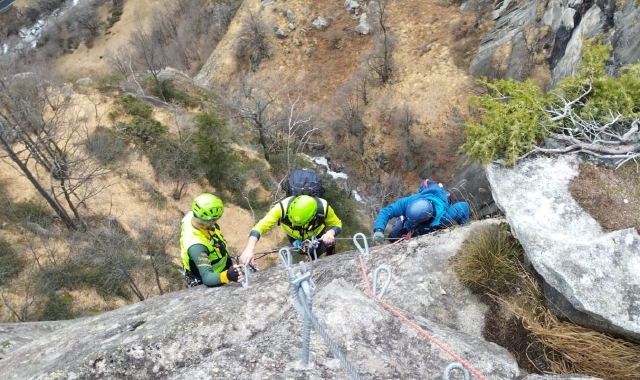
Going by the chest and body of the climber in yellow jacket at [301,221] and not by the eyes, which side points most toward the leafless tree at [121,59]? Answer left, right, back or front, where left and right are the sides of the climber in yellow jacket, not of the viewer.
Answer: back

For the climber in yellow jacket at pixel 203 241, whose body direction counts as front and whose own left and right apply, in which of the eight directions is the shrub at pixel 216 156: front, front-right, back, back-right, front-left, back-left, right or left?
back-left

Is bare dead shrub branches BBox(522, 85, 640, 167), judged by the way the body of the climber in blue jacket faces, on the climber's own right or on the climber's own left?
on the climber's own left

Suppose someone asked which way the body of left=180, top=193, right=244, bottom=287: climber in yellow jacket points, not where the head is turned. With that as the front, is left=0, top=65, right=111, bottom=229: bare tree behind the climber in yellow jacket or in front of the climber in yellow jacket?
behind

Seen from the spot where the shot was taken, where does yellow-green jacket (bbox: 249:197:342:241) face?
facing the viewer

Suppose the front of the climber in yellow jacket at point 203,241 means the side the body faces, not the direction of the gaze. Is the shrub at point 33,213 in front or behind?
behind

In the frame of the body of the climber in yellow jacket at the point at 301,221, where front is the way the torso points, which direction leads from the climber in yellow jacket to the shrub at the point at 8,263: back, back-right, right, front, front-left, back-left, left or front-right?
back-right

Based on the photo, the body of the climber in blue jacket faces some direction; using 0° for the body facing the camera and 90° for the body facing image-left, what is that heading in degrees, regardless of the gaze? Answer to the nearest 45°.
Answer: approximately 45°

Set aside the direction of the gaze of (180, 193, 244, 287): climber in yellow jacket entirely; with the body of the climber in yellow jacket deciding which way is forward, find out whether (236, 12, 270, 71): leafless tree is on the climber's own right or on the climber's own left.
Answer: on the climber's own left

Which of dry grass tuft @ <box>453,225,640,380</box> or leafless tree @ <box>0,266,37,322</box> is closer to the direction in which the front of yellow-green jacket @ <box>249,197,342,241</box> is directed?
the dry grass tuft

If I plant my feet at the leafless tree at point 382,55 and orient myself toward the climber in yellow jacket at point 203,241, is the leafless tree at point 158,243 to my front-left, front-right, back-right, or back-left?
front-right

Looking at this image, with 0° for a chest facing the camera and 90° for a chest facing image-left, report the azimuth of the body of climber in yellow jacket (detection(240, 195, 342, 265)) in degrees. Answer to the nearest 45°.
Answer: approximately 0°

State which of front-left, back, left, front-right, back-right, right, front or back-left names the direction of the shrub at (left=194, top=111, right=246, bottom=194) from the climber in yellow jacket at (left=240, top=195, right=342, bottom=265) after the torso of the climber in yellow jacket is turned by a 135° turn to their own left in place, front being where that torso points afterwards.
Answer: front-left

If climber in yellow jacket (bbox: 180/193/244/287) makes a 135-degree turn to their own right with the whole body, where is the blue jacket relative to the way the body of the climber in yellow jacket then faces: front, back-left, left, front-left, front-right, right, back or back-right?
back
